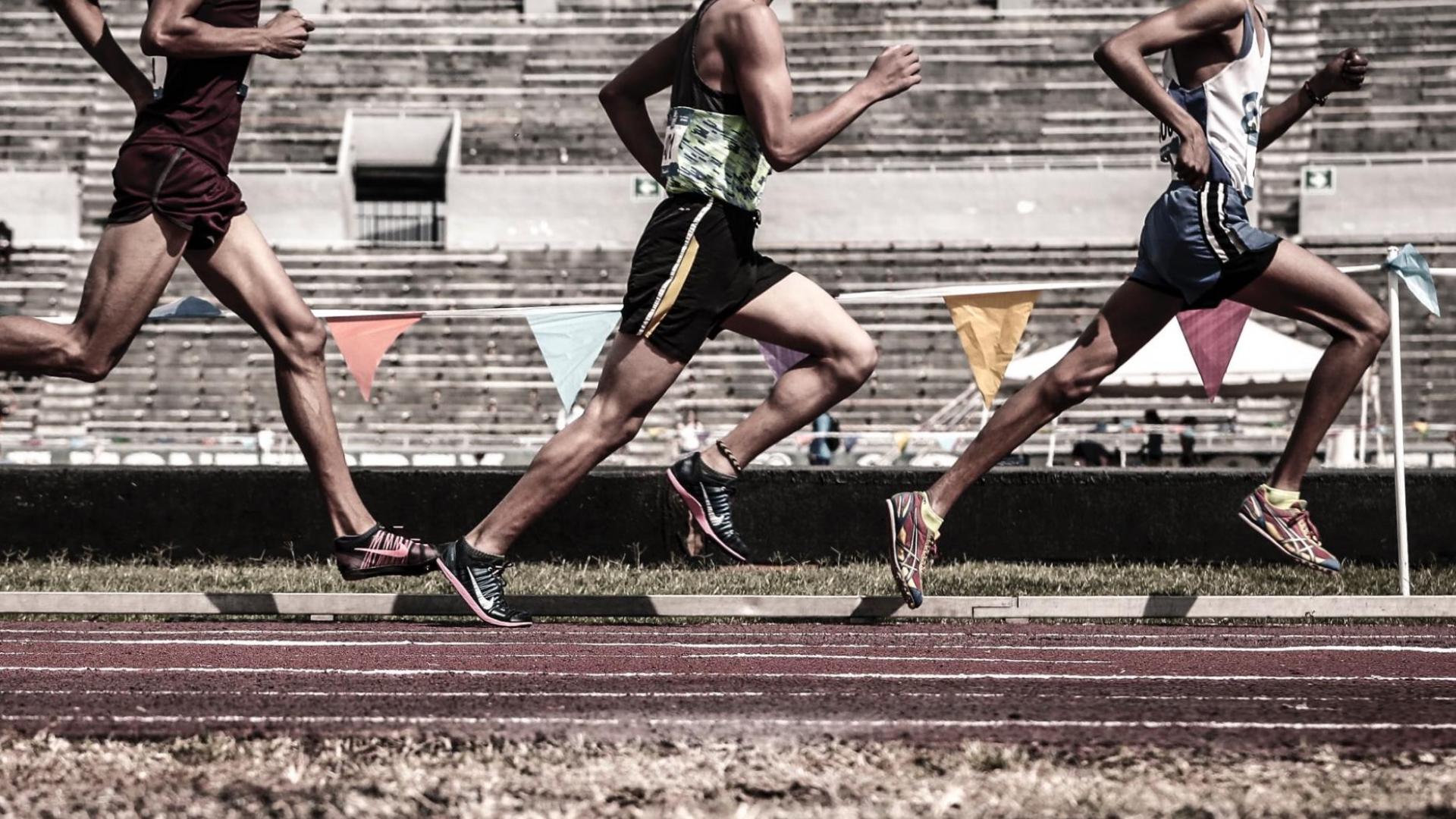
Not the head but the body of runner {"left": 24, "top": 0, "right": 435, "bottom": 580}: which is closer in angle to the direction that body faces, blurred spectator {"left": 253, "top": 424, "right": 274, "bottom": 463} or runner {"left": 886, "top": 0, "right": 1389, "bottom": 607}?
the runner

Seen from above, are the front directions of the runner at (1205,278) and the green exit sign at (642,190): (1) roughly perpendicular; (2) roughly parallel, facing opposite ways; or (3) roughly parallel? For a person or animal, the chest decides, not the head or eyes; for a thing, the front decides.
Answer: roughly perpendicular

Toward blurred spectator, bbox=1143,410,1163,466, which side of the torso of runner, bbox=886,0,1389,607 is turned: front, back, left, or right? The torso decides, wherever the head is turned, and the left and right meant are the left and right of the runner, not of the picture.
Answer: left

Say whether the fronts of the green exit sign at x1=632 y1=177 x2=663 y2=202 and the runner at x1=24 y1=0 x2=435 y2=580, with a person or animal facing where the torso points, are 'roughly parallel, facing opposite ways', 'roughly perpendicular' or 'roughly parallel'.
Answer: roughly perpendicular

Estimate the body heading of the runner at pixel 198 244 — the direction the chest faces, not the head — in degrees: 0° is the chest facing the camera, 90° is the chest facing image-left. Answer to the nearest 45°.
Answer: approximately 270°

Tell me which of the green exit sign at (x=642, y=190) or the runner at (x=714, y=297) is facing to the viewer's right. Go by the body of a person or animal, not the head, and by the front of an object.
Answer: the runner

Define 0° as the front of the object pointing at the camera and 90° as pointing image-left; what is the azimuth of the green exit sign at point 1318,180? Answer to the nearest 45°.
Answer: approximately 0°

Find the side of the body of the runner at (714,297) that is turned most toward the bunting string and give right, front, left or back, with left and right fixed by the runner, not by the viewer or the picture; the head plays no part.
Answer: left

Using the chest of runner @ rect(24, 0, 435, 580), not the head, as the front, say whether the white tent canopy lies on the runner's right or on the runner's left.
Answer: on the runner's left

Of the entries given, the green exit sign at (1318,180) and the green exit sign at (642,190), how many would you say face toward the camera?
2

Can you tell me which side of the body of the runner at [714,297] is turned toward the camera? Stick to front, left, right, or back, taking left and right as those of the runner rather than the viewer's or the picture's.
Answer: right

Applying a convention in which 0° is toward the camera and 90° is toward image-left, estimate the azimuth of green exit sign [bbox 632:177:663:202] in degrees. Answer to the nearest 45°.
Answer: approximately 0°
